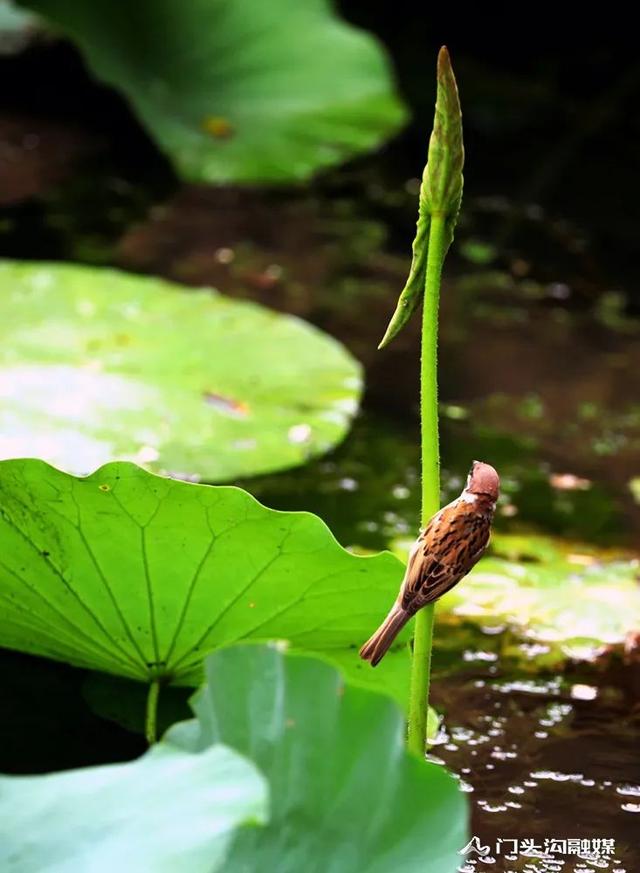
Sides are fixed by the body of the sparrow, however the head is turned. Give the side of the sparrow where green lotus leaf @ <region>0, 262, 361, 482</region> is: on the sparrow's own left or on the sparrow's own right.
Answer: on the sparrow's own left

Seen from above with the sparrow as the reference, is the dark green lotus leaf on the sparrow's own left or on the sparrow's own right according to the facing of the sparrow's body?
on the sparrow's own left

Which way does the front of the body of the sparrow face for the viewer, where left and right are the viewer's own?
facing away from the viewer and to the right of the viewer
